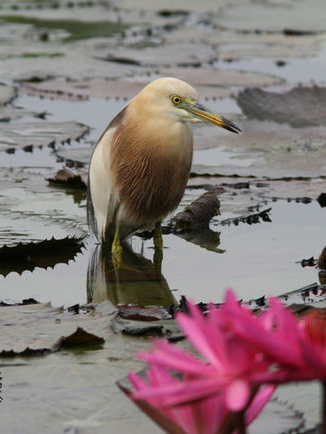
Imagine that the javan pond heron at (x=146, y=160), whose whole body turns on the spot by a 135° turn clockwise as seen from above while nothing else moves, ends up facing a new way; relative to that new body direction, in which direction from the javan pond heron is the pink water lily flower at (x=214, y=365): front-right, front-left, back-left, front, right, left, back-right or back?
left

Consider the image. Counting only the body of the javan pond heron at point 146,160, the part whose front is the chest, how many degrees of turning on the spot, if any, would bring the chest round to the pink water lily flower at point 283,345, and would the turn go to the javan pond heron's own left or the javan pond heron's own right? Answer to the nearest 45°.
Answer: approximately 45° to the javan pond heron's own right

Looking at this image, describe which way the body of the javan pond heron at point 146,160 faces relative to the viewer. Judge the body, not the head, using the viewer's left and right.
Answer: facing the viewer and to the right of the viewer

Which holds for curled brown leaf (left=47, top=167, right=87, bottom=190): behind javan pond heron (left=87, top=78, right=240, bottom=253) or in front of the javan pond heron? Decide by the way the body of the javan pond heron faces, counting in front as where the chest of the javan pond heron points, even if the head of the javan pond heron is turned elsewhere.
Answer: behind

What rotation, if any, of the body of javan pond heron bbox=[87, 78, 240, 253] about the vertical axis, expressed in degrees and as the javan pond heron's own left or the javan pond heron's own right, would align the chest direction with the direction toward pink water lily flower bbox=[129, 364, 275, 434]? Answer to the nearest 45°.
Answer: approximately 45° to the javan pond heron's own right

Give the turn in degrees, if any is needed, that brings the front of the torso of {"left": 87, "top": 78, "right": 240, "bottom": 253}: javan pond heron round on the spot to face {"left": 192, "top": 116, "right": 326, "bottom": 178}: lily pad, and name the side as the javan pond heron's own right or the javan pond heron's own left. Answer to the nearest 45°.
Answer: approximately 90° to the javan pond heron's own left

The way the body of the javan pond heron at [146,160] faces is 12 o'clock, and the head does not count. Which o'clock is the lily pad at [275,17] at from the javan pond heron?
The lily pad is roughly at 8 o'clock from the javan pond heron.

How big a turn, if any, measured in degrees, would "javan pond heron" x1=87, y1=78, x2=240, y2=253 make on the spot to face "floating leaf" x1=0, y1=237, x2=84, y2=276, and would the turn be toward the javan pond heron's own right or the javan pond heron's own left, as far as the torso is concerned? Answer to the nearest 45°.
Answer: approximately 90° to the javan pond heron's own right

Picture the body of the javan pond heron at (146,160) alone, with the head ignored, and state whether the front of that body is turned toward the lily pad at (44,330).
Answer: no

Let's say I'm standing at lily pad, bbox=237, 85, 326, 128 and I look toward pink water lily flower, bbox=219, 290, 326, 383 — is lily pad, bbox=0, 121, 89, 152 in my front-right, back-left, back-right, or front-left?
front-right

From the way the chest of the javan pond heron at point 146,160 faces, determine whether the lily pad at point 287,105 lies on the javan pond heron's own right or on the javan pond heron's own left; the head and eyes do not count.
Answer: on the javan pond heron's own left

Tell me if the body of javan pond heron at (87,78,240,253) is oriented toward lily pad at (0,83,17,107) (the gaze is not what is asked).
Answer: no
